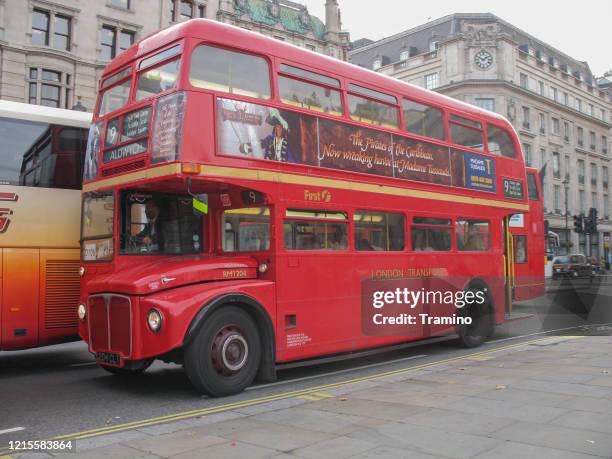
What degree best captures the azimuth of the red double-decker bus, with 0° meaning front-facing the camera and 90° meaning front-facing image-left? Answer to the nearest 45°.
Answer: approximately 45°

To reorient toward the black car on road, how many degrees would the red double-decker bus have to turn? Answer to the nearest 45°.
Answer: approximately 180°
